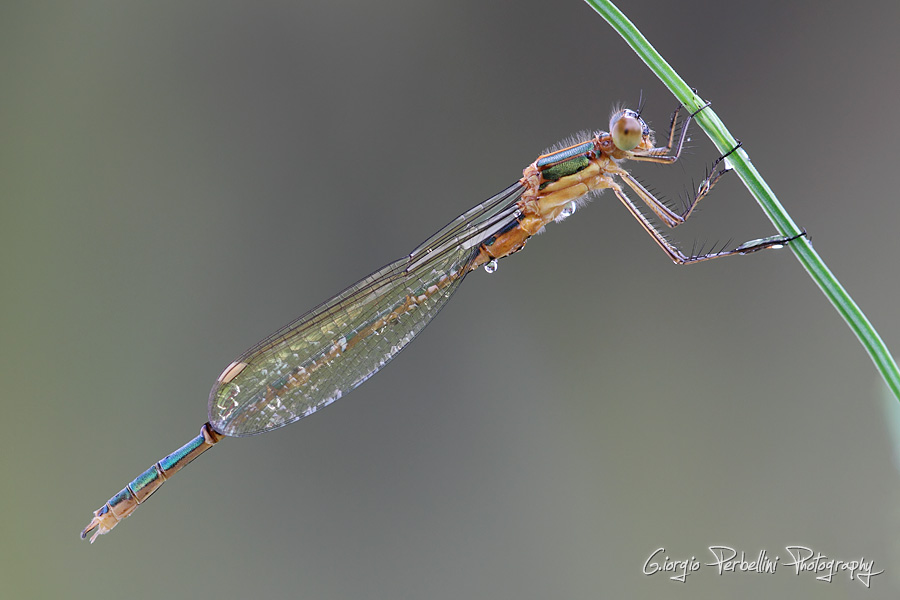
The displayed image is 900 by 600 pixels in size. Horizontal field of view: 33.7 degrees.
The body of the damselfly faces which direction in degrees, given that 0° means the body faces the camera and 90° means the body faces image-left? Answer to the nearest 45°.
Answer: approximately 270°
